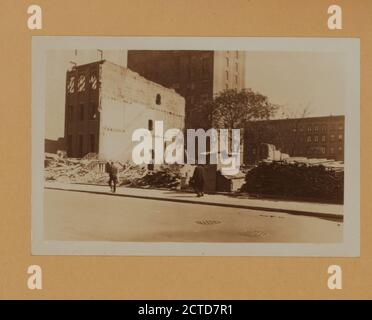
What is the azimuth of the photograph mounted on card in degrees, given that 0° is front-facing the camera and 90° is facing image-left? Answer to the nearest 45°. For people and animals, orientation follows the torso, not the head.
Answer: approximately 0°
